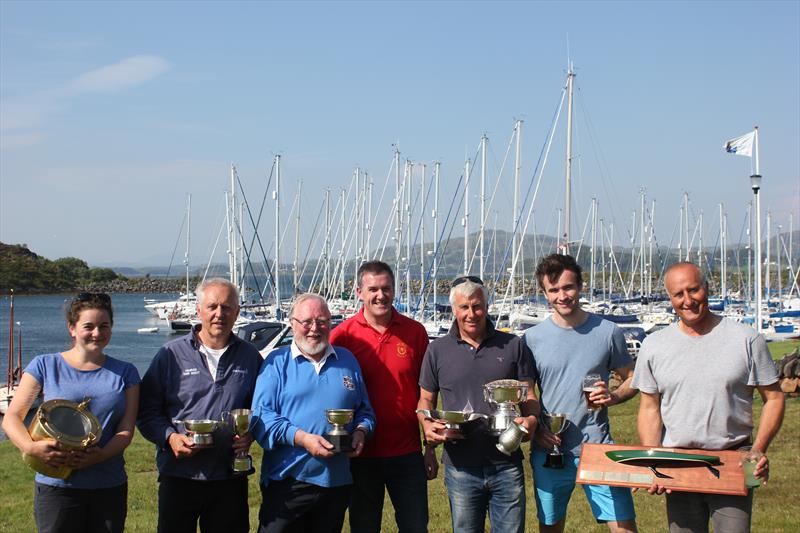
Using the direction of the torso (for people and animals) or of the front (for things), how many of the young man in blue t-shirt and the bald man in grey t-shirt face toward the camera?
2

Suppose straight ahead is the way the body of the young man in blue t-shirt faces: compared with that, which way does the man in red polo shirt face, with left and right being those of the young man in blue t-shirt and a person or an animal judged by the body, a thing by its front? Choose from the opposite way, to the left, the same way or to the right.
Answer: the same way

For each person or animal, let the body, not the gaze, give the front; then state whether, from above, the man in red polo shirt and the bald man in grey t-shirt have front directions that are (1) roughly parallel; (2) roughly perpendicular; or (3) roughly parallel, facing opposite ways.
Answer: roughly parallel

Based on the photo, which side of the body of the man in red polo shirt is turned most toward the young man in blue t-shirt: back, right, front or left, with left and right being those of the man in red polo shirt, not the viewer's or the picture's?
left

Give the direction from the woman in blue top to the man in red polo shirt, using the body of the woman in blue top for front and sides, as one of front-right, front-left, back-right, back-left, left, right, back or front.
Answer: left

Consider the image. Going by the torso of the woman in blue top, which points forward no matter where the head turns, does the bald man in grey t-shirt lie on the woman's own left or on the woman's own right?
on the woman's own left

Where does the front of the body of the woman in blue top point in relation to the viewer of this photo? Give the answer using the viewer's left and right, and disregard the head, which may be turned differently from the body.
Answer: facing the viewer

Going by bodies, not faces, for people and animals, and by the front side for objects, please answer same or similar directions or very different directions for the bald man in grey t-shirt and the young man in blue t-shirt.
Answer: same or similar directions

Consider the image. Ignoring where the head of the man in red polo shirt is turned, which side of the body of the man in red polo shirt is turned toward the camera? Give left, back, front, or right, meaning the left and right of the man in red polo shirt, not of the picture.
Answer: front

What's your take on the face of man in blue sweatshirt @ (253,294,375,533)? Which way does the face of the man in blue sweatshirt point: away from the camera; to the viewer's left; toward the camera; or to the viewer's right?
toward the camera

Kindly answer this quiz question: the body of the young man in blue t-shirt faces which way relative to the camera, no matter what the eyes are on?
toward the camera

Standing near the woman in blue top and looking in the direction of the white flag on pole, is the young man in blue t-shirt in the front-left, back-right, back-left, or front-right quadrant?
front-right

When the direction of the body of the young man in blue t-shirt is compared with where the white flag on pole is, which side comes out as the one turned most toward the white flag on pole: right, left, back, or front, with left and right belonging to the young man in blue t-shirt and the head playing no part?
back

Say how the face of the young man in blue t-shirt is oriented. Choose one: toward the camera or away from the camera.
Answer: toward the camera

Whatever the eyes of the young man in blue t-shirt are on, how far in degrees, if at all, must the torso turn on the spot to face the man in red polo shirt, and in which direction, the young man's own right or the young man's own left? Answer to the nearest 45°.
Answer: approximately 90° to the young man's own right

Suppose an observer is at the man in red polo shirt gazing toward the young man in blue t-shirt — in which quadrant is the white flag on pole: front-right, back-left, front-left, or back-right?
front-left
